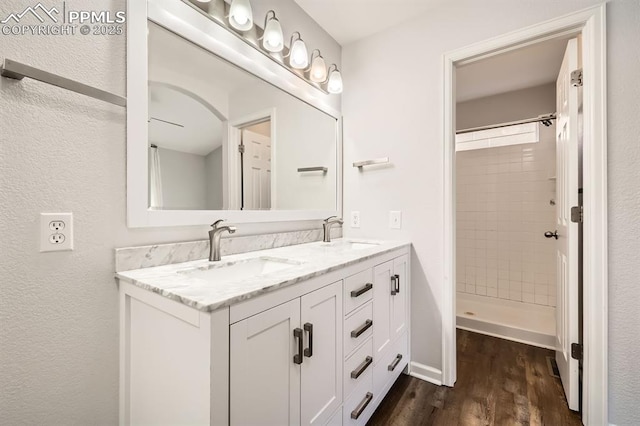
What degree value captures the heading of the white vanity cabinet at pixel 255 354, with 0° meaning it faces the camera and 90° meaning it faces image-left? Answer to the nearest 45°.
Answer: approximately 315°

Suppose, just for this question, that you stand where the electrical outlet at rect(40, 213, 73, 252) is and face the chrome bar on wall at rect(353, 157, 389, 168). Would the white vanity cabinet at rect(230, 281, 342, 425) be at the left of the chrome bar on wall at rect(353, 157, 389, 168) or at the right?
right

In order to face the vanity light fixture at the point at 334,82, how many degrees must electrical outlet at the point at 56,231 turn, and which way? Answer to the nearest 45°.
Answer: approximately 90° to its left
